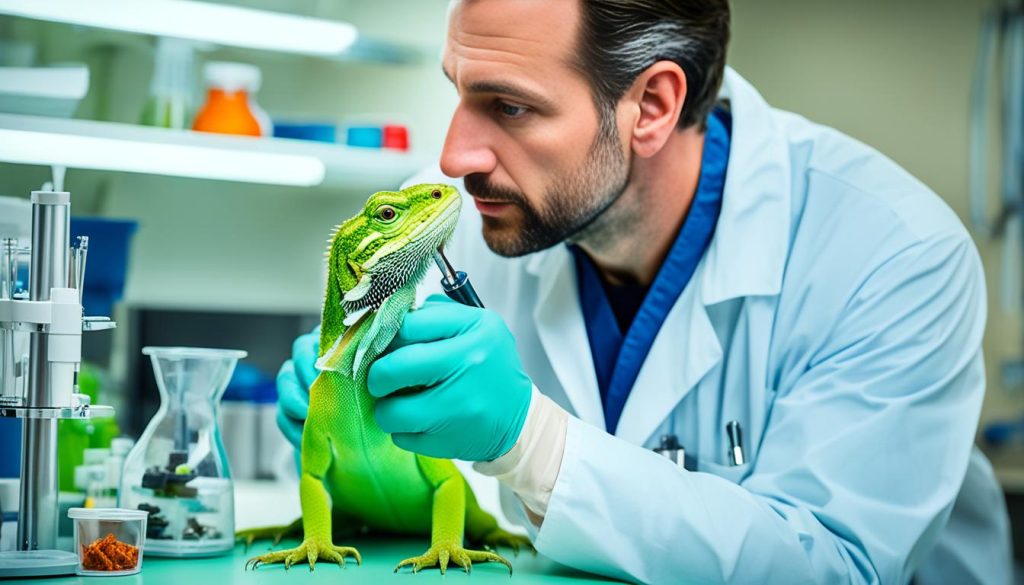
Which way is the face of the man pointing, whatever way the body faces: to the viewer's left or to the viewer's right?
to the viewer's left

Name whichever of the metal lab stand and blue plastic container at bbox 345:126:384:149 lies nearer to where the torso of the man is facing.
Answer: the metal lab stand

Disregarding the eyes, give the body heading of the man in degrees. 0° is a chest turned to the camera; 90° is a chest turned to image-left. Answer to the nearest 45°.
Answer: approximately 45°

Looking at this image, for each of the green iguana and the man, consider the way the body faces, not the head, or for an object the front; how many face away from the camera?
0

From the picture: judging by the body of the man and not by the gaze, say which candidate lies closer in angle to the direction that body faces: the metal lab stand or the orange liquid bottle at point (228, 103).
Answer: the metal lab stand

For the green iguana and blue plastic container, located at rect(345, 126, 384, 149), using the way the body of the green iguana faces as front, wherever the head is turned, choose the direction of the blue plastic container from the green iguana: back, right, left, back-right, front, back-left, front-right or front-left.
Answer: back-left

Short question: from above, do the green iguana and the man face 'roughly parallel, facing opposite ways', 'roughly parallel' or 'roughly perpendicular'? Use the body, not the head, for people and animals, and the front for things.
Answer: roughly perpendicular

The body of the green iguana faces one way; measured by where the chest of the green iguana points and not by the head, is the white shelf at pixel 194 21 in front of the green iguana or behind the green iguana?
behind
